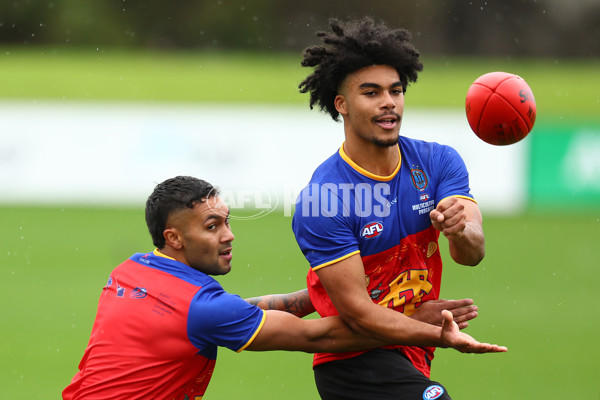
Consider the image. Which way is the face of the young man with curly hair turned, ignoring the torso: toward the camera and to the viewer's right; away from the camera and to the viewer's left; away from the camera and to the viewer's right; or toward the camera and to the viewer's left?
toward the camera and to the viewer's right

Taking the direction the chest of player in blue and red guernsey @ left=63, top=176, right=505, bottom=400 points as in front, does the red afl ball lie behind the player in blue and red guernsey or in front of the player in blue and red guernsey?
in front

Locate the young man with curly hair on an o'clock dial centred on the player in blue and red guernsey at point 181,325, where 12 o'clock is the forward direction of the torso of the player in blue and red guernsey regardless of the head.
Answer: The young man with curly hair is roughly at 1 o'clock from the player in blue and red guernsey.

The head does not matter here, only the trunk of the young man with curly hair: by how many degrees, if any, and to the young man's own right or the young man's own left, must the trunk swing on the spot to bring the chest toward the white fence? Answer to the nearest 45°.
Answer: approximately 135° to the young man's own left

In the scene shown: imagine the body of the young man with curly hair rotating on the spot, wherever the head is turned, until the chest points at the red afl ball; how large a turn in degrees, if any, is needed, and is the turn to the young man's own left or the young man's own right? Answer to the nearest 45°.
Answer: approximately 90° to the young man's own left

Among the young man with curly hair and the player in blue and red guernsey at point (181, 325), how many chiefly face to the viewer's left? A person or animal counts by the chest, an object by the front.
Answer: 0

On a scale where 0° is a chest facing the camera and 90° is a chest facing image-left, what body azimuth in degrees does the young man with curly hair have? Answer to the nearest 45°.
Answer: approximately 315°

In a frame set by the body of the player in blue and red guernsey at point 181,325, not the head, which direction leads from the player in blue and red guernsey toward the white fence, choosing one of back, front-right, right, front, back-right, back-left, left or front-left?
front-left

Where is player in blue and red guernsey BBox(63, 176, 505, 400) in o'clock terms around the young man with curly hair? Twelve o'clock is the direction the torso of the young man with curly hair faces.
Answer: The player in blue and red guernsey is roughly at 4 o'clock from the young man with curly hair.

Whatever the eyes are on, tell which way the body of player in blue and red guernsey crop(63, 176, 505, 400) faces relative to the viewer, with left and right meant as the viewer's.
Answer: facing away from the viewer and to the right of the viewer
